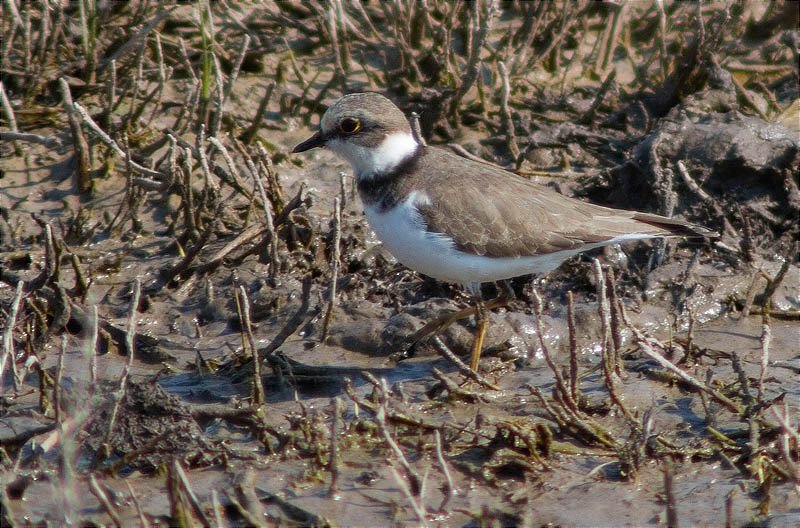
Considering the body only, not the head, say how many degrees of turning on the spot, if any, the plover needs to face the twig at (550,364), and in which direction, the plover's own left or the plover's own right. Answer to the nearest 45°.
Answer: approximately 135° to the plover's own left

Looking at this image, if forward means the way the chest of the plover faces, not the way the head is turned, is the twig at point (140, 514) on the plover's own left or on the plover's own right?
on the plover's own left

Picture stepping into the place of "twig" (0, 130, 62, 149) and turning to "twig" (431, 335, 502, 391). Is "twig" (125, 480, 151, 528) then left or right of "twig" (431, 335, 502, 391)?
right

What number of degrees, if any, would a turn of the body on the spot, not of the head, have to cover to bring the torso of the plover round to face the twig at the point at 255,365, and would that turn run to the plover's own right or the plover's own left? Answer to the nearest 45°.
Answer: approximately 45° to the plover's own left

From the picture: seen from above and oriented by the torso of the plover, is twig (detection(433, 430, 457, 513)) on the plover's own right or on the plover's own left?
on the plover's own left

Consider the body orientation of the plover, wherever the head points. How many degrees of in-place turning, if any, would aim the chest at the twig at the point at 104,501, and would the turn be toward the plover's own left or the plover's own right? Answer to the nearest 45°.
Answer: approximately 90° to the plover's own left

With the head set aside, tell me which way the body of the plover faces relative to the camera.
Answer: to the viewer's left

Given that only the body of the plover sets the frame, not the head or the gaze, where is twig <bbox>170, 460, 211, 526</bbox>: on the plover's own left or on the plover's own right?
on the plover's own left
